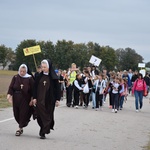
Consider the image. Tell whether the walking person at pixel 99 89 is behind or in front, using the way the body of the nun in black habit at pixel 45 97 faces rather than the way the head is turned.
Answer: behind

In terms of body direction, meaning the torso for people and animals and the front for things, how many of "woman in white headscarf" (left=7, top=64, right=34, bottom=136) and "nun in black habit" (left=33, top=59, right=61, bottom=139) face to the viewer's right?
0

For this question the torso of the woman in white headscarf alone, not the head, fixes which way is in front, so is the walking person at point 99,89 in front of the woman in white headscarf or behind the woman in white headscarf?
behind

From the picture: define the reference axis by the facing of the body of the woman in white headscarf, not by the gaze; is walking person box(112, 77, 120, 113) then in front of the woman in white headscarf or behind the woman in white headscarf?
behind

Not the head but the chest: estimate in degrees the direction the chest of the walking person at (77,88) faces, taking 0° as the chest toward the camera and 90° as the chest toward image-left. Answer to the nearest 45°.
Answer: approximately 315°

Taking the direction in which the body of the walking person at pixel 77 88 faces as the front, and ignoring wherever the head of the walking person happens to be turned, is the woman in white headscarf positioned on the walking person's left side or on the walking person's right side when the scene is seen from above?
on the walking person's right side

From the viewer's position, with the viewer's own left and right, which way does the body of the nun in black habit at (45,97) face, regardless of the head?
facing the viewer and to the left of the viewer

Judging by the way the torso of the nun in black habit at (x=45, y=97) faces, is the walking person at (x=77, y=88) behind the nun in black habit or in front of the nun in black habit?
behind

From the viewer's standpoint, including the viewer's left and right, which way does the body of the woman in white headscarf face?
facing the viewer

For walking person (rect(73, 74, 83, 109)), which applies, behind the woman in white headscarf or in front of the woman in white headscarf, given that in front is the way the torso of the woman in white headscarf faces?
behind

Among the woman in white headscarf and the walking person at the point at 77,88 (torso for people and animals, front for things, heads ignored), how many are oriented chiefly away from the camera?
0

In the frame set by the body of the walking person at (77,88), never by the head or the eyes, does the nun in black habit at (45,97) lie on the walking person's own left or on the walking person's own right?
on the walking person's own right
